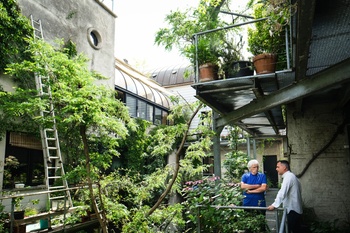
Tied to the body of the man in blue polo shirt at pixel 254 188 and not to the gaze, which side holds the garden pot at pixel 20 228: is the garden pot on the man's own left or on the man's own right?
on the man's own right

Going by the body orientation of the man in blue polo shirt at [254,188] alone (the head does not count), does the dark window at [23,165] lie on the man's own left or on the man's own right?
on the man's own right

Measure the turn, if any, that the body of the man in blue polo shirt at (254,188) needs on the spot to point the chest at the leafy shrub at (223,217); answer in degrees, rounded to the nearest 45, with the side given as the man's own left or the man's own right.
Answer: approximately 45° to the man's own right

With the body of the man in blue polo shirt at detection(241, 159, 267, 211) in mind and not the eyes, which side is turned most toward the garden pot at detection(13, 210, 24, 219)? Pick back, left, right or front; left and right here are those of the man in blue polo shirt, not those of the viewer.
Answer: right

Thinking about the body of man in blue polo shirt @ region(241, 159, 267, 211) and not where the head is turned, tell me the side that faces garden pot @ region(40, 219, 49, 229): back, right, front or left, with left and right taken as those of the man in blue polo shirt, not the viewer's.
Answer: right

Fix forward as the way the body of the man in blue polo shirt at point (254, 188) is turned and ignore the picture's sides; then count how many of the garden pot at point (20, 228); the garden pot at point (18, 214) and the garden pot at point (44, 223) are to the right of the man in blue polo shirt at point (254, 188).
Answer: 3

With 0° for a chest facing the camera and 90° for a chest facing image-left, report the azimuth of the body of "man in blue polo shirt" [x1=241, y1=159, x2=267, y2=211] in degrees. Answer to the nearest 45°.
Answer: approximately 0°
